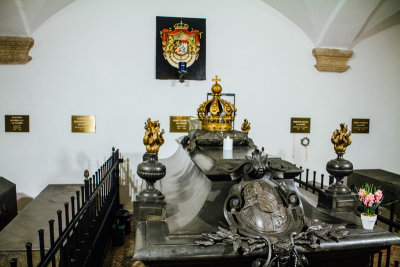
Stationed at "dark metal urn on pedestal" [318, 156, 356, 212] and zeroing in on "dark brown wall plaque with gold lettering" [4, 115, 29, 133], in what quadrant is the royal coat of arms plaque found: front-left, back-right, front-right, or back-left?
front-right

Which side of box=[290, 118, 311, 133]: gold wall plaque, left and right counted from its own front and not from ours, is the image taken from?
front

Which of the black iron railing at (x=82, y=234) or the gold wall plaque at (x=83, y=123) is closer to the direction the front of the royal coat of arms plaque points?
the black iron railing

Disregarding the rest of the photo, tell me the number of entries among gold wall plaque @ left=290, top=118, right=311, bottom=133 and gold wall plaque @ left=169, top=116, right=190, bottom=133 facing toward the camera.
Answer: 2

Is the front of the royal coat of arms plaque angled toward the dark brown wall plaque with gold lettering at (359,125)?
no

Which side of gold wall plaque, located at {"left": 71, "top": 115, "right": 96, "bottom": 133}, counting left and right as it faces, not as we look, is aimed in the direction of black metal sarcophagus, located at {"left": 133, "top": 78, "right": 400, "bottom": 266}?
front

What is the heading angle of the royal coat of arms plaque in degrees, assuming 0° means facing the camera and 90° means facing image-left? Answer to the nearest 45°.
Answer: approximately 0°

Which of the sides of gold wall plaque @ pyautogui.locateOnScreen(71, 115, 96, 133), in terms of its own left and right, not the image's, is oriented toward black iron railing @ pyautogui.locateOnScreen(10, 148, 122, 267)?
front

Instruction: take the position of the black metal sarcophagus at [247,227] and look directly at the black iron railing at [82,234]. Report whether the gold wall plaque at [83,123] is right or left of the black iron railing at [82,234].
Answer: right

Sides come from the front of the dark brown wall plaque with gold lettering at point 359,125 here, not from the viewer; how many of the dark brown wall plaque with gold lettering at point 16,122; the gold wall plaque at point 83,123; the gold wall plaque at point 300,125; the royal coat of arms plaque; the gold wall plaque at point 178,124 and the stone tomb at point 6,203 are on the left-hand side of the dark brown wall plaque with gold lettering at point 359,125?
0

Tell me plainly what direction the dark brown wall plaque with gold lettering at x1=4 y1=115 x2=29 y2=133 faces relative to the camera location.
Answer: facing the viewer

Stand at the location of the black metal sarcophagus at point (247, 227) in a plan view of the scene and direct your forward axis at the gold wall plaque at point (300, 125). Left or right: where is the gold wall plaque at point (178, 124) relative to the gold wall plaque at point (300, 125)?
left

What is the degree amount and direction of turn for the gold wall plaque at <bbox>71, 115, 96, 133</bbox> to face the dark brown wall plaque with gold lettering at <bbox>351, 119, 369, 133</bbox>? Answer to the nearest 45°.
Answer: approximately 90° to its left

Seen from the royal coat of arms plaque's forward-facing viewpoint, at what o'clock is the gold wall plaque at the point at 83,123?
The gold wall plaque is roughly at 3 o'clock from the royal coat of arms plaque.

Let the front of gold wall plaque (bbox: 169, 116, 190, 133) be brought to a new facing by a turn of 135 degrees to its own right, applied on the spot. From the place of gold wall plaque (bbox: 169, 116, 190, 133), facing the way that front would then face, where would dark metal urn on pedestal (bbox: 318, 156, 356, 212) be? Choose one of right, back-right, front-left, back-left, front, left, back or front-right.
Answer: back
